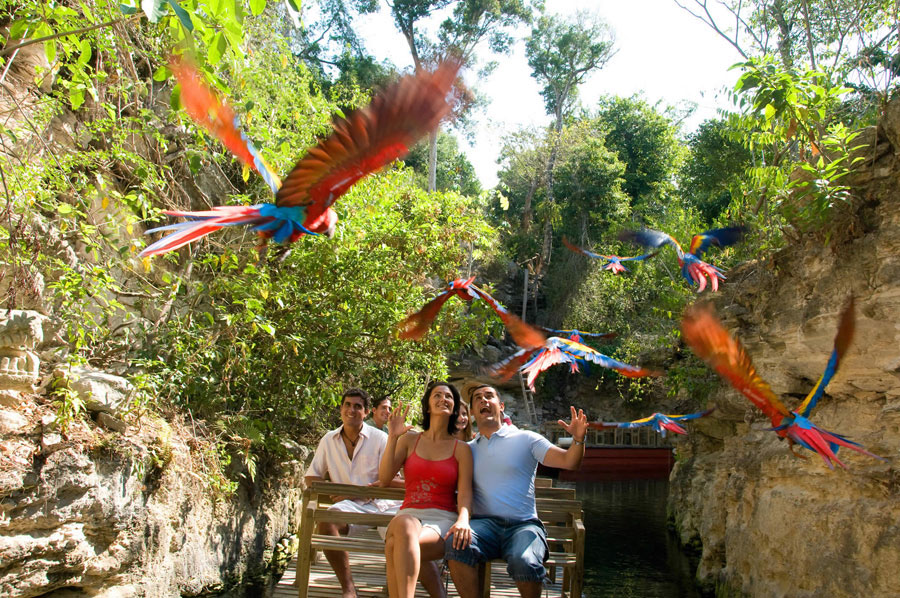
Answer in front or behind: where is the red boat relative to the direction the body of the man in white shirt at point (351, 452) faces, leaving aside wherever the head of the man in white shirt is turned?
behind

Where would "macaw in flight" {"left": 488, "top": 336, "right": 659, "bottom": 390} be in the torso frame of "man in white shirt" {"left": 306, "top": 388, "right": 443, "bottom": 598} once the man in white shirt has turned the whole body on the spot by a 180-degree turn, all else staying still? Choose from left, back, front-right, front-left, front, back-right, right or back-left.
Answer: right

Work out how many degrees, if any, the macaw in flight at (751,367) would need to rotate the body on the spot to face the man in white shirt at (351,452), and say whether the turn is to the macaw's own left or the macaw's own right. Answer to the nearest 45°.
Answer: approximately 45° to the macaw's own left

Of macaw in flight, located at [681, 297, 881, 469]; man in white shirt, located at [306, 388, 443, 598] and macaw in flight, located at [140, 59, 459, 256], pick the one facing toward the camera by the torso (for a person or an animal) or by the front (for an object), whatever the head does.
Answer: the man in white shirt

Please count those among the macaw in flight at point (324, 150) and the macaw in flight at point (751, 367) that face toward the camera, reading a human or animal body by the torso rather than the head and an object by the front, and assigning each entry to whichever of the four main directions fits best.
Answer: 0

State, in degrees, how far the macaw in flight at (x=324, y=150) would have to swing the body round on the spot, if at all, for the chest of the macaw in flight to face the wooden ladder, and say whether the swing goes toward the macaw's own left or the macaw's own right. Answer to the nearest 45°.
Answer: approximately 45° to the macaw's own left

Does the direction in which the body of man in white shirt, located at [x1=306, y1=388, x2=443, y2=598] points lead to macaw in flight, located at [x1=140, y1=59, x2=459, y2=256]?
yes

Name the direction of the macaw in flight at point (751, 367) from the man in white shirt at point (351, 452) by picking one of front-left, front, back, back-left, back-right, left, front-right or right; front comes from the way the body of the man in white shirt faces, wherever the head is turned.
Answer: front-left

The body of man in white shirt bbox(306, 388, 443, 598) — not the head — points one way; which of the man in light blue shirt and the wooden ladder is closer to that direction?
the man in light blue shirt

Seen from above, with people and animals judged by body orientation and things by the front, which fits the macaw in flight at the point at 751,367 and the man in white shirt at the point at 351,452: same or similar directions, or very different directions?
very different directions

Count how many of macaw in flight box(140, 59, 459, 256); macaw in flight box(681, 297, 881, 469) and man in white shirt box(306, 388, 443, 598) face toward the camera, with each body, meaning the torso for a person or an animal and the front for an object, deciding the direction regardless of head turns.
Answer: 1

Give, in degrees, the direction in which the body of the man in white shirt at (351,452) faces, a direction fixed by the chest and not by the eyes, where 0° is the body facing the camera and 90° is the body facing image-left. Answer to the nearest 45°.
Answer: approximately 0°

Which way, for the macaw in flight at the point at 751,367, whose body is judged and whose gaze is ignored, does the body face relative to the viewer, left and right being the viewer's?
facing away from the viewer and to the left of the viewer

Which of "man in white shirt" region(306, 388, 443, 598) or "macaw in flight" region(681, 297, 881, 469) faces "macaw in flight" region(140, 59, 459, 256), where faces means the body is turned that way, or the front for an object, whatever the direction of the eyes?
the man in white shirt
